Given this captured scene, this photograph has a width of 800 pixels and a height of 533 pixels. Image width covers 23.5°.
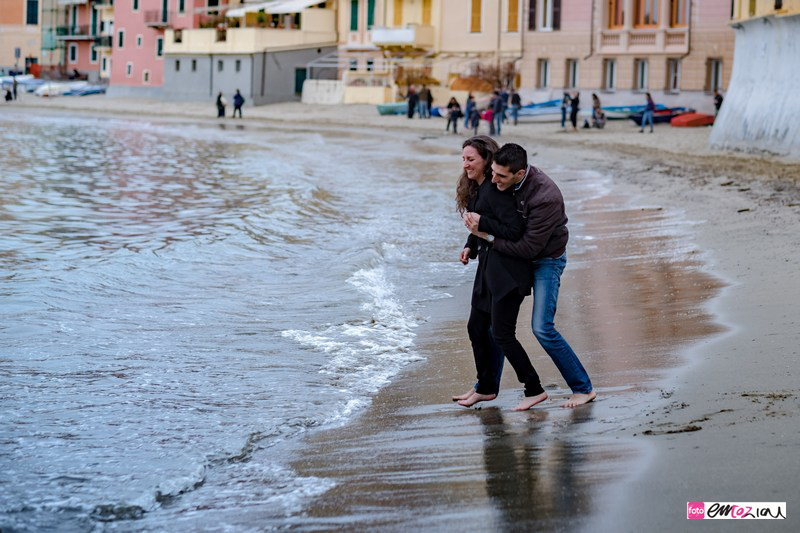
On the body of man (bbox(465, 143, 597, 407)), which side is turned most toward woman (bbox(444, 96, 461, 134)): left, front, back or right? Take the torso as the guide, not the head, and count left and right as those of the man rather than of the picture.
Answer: right

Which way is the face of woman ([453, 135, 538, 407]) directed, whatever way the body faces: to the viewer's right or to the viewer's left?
to the viewer's left

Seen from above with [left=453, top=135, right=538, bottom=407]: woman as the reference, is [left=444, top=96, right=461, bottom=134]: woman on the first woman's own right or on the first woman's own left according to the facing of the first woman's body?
on the first woman's own right

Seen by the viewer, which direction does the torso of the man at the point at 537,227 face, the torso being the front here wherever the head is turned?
to the viewer's left

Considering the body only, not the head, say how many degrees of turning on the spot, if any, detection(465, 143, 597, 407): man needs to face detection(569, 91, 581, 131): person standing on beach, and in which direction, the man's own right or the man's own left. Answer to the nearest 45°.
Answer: approximately 90° to the man's own right
